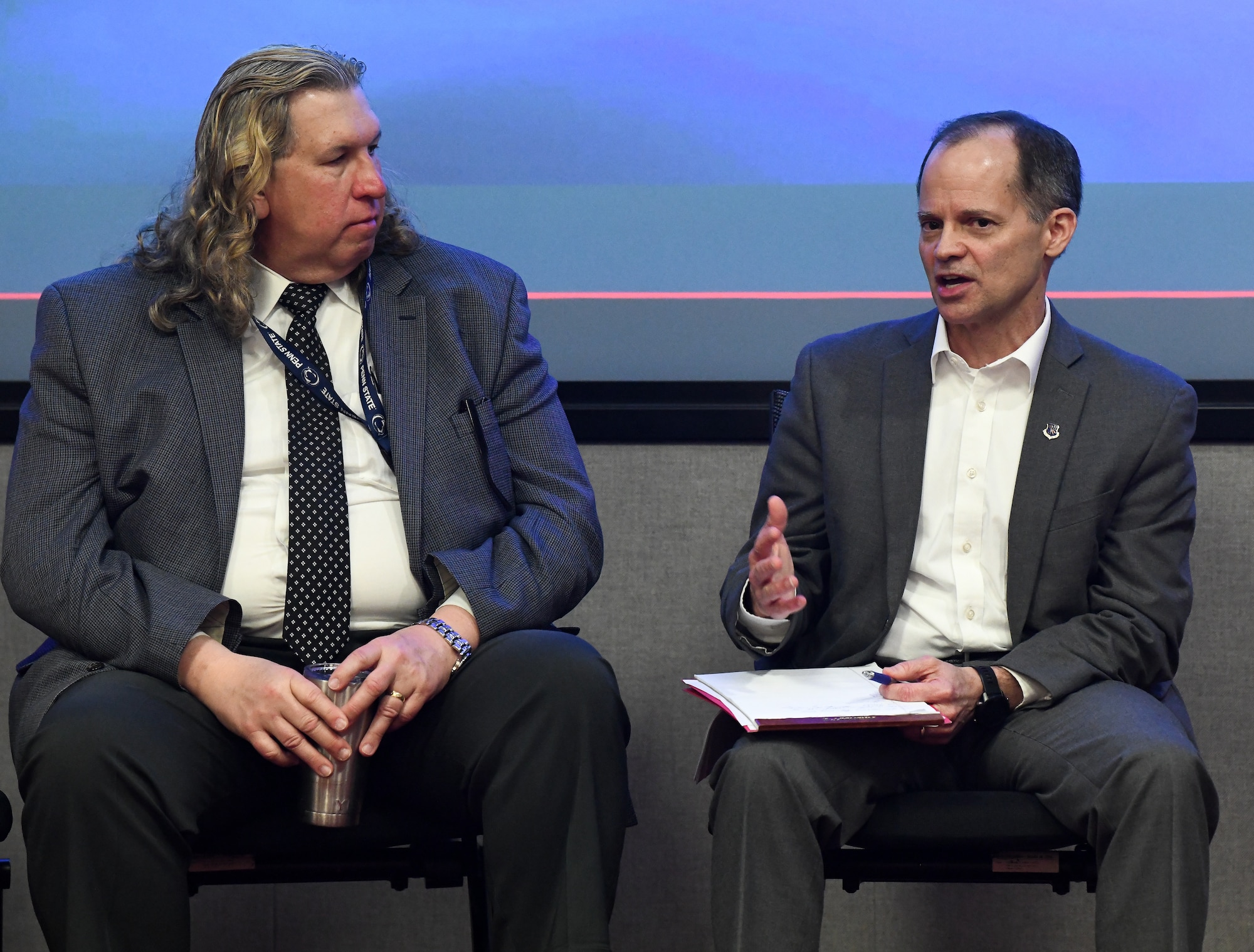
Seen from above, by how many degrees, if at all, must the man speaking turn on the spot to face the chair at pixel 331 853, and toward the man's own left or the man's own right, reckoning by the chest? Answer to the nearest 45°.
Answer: approximately 45° to the man's own right

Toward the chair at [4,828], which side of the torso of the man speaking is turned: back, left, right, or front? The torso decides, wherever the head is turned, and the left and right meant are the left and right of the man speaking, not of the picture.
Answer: right

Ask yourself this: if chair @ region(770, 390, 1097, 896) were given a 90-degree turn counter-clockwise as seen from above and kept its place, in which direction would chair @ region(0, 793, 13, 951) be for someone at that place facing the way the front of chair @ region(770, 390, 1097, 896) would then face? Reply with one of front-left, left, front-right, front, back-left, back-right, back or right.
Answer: back

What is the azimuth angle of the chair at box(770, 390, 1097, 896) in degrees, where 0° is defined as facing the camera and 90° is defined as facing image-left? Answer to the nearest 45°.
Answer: approximately 0°

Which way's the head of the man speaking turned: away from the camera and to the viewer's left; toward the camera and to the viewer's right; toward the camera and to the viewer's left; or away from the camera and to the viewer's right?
toward the camera and to the viewer's left

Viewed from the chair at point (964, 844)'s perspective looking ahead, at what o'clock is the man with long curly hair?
The man with long curly hair is roughly at 3 o'clock from the chair.

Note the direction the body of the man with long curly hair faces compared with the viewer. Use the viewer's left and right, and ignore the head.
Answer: facing the viewer

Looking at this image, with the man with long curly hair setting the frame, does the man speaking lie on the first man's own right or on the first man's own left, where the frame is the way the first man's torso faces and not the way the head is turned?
on the first man's own left

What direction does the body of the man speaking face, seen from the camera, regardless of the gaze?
toward the camera

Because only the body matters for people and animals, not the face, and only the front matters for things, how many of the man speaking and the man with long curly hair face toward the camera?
2

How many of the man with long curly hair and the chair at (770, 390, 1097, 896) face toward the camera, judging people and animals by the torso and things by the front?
2
